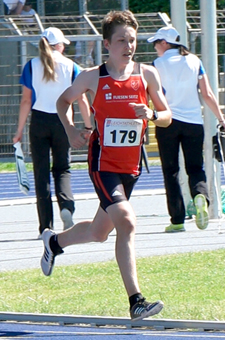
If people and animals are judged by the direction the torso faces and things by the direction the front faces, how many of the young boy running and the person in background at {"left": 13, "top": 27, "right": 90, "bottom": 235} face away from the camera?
1

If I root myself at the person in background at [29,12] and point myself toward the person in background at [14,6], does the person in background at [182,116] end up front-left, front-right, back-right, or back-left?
back-left

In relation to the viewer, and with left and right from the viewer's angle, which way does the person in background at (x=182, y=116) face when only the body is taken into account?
facing away from the viewer and to the left of the viewer

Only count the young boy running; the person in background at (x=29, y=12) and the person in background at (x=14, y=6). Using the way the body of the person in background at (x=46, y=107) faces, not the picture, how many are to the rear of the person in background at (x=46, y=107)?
1

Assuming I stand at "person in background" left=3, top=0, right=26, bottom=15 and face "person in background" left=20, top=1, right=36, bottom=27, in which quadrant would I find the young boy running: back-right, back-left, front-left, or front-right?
front-right

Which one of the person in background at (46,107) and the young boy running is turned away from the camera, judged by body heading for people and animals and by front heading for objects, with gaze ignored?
the person in background

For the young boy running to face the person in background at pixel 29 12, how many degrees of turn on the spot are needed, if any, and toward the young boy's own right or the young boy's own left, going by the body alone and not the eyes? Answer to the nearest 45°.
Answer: approximately 135° to the young boy's own left

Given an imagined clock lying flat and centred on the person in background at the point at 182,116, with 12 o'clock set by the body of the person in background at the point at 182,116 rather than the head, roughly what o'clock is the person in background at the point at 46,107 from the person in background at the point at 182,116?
the person in background at the point at 46,107 is roughly at 10 o'clock from the person in background at the point at 182,116.

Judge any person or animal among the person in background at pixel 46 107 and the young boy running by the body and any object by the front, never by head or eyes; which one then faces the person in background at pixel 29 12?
the person in background at pixel 46 107

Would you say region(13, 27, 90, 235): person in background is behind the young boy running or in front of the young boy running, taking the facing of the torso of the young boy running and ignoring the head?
behind

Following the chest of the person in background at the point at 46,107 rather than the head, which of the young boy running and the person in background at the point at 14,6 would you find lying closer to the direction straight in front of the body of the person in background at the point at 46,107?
the person in background

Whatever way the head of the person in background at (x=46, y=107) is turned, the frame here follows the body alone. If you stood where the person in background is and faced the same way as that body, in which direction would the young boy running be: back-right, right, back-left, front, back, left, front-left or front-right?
back

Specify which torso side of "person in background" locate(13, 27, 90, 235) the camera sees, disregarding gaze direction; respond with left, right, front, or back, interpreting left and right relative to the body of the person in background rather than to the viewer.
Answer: back

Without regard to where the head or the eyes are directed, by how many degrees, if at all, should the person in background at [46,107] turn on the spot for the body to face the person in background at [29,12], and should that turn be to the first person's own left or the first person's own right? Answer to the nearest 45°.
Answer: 0° — they already face them

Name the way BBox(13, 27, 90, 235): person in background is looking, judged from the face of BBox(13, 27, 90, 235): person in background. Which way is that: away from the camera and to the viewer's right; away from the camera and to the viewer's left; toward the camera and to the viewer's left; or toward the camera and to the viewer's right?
away from the camera and to the viewer's right

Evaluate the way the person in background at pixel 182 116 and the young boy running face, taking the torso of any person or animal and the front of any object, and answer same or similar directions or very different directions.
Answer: very different directions

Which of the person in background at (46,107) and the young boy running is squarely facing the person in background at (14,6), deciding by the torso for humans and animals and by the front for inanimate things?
the person in background at (46,107)
